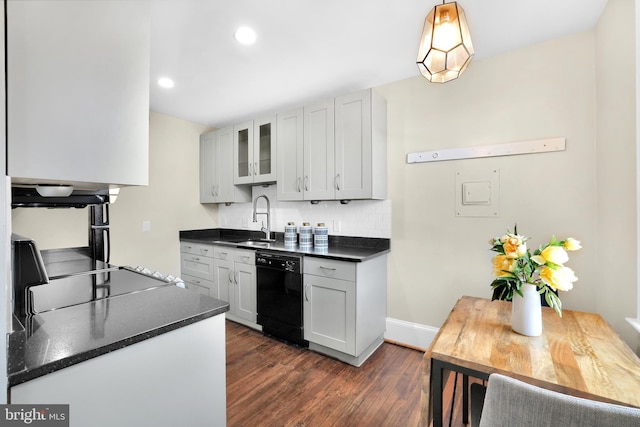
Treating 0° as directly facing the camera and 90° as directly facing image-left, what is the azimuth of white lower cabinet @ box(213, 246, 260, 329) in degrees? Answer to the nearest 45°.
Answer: approximately 45°

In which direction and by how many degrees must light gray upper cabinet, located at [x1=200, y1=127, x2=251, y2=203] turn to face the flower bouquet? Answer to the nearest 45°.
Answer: approximately 90° to its left

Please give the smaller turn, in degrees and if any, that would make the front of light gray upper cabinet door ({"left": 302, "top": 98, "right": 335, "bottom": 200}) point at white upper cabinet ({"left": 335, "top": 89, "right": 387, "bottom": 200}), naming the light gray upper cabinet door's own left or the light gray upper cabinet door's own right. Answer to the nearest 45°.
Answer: approximately 90° to the light gray upper cabinet door's own left

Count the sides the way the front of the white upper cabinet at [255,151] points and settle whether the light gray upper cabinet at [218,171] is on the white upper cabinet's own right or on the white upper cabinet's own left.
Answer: on the white upper cabinet's own right

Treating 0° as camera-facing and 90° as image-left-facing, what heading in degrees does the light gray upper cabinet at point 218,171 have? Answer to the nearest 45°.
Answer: approximately 45°
